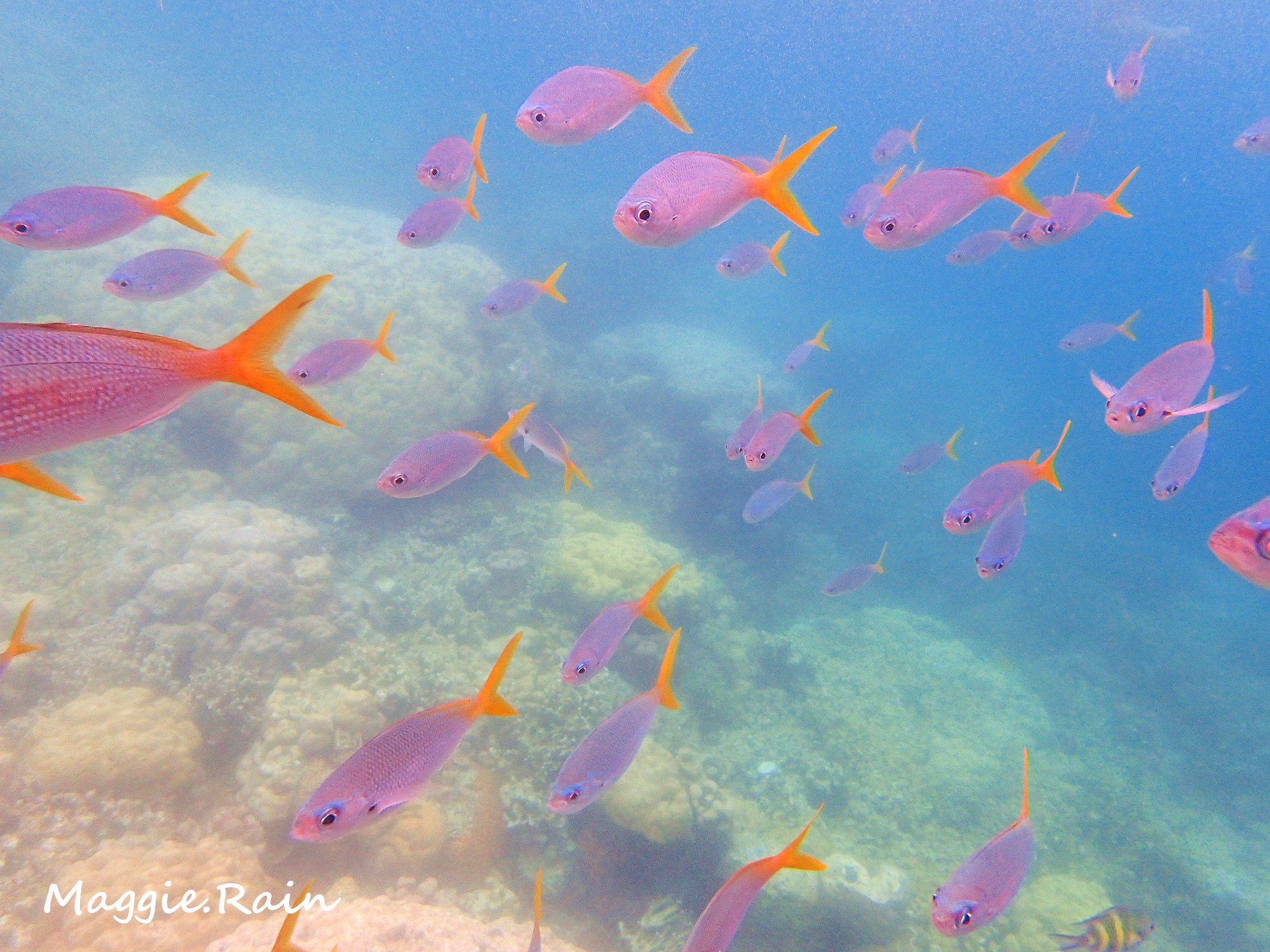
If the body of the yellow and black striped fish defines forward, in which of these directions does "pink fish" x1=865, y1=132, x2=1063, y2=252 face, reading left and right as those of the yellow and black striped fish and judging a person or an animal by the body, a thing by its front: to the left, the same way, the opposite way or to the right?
the opposite way

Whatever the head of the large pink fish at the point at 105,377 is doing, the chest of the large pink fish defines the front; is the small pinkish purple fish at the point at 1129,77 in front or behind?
behind

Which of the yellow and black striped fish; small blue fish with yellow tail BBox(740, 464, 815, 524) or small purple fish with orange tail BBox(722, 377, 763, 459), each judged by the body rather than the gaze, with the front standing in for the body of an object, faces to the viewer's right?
the yellow and black striped fish

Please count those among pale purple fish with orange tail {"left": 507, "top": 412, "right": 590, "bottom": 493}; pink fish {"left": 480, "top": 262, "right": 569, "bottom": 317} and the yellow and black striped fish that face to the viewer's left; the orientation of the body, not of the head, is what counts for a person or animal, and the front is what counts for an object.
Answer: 2

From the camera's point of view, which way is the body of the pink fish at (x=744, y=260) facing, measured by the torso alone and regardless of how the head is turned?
to the viewer's left

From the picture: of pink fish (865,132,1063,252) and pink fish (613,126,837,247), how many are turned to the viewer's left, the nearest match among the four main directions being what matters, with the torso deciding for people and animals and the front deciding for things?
2

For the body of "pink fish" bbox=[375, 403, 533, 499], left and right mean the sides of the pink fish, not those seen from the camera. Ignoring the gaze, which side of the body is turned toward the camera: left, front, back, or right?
left

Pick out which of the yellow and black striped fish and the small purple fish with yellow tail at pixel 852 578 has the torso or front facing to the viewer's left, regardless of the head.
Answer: the small purple fish with yellow tail

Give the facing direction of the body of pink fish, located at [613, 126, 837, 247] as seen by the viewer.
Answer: to the viewer's left

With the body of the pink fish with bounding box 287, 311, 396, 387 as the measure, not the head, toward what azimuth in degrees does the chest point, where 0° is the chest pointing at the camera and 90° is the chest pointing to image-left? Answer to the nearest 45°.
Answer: approximately 90°

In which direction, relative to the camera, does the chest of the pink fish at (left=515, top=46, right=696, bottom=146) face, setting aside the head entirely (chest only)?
to the viewer's left

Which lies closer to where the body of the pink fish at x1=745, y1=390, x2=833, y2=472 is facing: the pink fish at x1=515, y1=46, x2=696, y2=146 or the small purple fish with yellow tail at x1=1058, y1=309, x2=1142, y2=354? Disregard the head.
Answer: the pink fish

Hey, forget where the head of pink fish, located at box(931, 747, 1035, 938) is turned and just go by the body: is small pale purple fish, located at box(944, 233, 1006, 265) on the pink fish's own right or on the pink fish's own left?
on the pink fish's own right

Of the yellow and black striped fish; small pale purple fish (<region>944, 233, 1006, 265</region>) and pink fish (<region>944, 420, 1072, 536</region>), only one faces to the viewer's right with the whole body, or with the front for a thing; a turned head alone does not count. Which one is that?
the yellow and black striped fish

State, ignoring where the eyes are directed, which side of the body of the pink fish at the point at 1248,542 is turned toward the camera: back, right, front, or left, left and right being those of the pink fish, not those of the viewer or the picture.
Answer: left

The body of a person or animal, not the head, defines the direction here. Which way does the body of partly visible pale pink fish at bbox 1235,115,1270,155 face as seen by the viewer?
to the viewer's left

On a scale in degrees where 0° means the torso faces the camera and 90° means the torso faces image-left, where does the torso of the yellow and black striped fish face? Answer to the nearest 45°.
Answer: approximately 270°

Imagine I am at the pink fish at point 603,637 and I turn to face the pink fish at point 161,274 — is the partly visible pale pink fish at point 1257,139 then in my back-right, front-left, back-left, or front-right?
back-right
